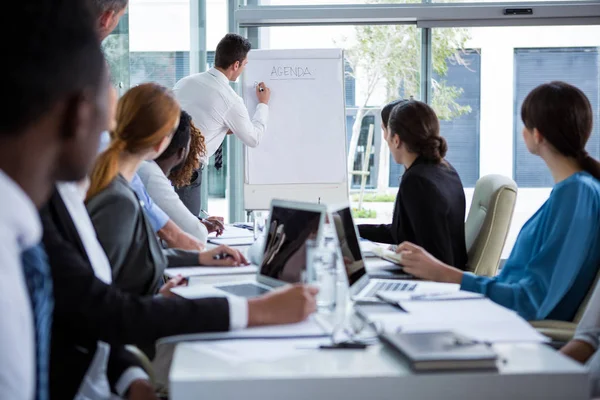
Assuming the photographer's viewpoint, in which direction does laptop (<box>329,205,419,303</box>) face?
facing to the right of the viewer

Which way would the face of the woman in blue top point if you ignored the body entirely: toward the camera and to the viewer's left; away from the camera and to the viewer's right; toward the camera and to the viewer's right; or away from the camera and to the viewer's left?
away from the camera and to the viewer's left

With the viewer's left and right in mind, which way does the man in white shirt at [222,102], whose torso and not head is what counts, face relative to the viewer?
facing away from the viewer and to the right of the viewer

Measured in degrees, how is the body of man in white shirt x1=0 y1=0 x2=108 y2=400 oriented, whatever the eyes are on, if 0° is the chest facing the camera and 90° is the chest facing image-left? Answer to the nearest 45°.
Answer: approximately 225°

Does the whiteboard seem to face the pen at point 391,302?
yes

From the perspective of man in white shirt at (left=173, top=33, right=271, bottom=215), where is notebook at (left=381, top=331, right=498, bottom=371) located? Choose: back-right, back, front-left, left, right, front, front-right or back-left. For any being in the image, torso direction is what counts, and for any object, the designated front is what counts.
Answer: back-right

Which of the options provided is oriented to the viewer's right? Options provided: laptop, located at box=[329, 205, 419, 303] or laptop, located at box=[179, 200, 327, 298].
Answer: laptop, located at box=[329, 205, 419, 303]

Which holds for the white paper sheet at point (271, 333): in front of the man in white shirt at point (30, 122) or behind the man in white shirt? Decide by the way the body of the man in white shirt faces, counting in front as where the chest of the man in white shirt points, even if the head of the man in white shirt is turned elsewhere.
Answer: in front

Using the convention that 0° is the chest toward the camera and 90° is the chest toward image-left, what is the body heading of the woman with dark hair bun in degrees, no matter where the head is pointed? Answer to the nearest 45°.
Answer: approximately 135°
